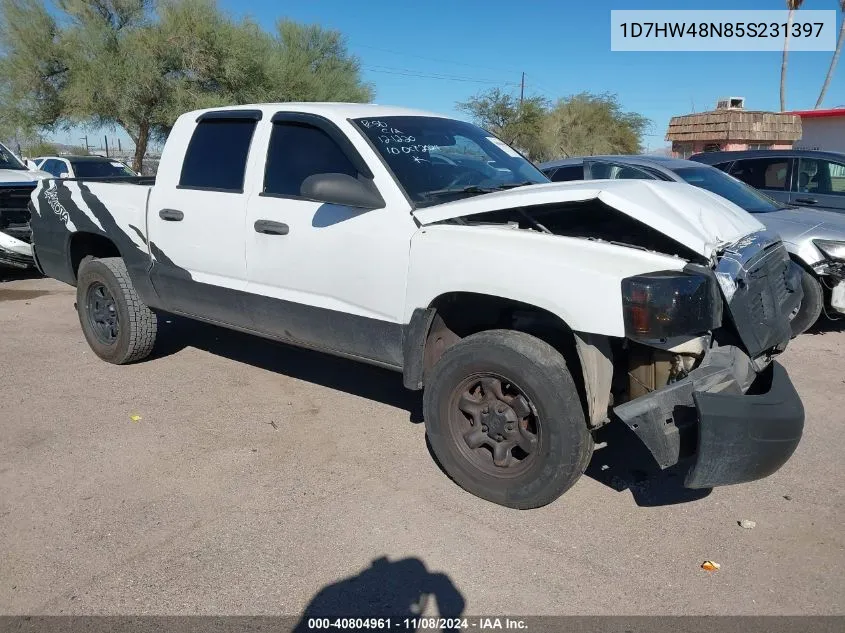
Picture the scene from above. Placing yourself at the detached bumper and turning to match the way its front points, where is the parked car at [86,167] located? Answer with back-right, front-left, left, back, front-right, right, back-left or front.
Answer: back

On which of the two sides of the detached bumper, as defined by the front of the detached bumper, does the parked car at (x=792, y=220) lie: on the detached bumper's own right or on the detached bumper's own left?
on the detached bumper's own left

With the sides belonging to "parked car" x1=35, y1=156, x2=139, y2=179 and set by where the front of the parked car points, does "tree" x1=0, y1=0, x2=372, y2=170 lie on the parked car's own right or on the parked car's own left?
on the parked car's own left

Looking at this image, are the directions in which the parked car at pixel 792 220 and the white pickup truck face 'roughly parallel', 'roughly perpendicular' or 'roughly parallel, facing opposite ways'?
roughly parallel

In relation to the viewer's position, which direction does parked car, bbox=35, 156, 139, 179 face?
facing the viewer and to the right of the viewer

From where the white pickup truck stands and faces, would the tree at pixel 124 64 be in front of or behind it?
behind

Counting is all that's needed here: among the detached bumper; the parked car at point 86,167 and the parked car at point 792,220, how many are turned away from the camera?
0

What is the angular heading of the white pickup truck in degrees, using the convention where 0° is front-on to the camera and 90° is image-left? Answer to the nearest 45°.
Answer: approximately 315°

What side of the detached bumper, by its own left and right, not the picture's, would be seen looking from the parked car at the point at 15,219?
back

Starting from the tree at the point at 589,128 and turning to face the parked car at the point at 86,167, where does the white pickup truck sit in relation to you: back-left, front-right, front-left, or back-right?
front-left

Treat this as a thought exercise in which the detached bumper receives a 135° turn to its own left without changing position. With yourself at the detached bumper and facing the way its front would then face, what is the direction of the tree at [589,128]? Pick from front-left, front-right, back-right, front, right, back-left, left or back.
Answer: front

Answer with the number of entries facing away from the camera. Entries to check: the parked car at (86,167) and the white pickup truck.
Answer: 0

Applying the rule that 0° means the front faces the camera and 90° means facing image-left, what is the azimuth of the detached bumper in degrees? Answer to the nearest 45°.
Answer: approximately 315°

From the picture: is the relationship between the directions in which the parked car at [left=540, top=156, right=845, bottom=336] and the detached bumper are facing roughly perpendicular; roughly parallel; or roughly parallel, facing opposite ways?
roughly parallel
